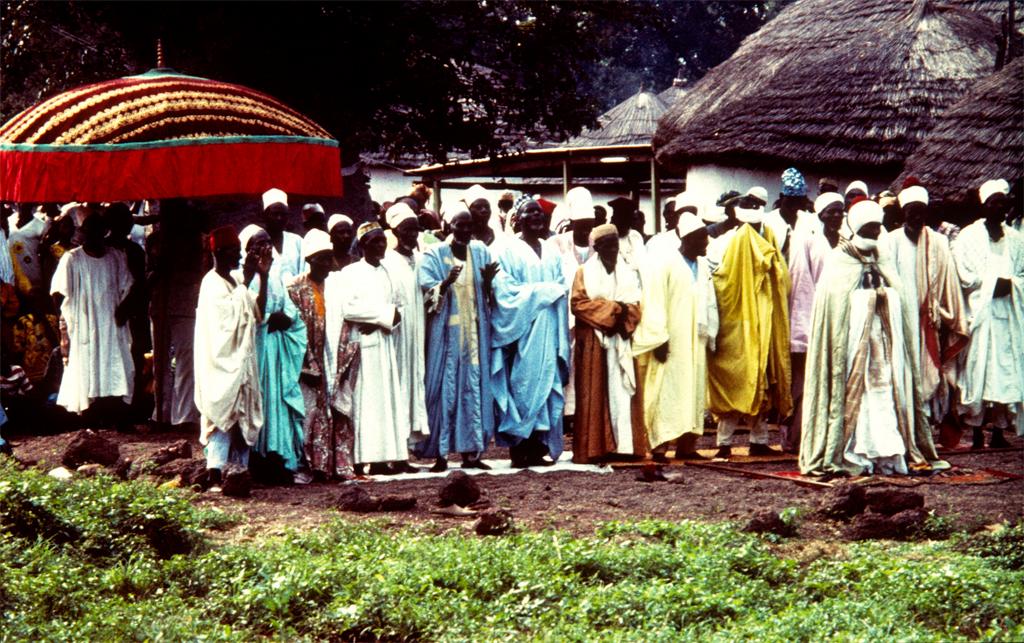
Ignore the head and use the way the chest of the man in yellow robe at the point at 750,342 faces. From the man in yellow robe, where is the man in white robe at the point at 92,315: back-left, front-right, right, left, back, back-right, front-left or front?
right

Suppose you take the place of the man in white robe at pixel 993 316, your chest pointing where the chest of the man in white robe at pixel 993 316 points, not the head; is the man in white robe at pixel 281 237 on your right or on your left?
on your right

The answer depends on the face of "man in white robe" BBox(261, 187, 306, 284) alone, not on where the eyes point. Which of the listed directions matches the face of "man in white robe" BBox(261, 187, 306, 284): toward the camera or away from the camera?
toward the camera

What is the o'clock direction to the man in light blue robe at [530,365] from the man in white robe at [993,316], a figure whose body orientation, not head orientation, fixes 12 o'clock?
The man in light blue robe is roughly at 2 o'clock from the man in white robe.

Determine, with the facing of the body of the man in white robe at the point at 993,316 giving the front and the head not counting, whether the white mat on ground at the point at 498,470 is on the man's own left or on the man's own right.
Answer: on the man's own right

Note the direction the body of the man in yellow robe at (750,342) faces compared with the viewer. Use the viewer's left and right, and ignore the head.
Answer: facing the viewer

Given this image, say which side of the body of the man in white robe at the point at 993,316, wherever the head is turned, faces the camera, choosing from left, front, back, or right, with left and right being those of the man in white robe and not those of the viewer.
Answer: front

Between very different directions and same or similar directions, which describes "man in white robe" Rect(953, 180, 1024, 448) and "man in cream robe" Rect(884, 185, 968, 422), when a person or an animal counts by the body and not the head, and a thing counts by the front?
same or similar directions

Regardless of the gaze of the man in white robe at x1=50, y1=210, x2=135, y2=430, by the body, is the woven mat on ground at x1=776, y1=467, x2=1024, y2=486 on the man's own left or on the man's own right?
on the man's own left

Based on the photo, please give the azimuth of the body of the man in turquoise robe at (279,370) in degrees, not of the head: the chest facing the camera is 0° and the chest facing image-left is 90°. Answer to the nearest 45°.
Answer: approximately 315°

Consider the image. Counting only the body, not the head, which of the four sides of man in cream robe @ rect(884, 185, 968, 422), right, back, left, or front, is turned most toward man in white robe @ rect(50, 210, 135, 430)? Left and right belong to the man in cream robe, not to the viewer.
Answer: right

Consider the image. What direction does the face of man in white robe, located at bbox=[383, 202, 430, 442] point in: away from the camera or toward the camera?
toward the camera

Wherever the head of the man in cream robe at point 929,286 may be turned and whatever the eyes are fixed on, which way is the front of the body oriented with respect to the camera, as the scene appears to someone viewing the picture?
toward the camera
